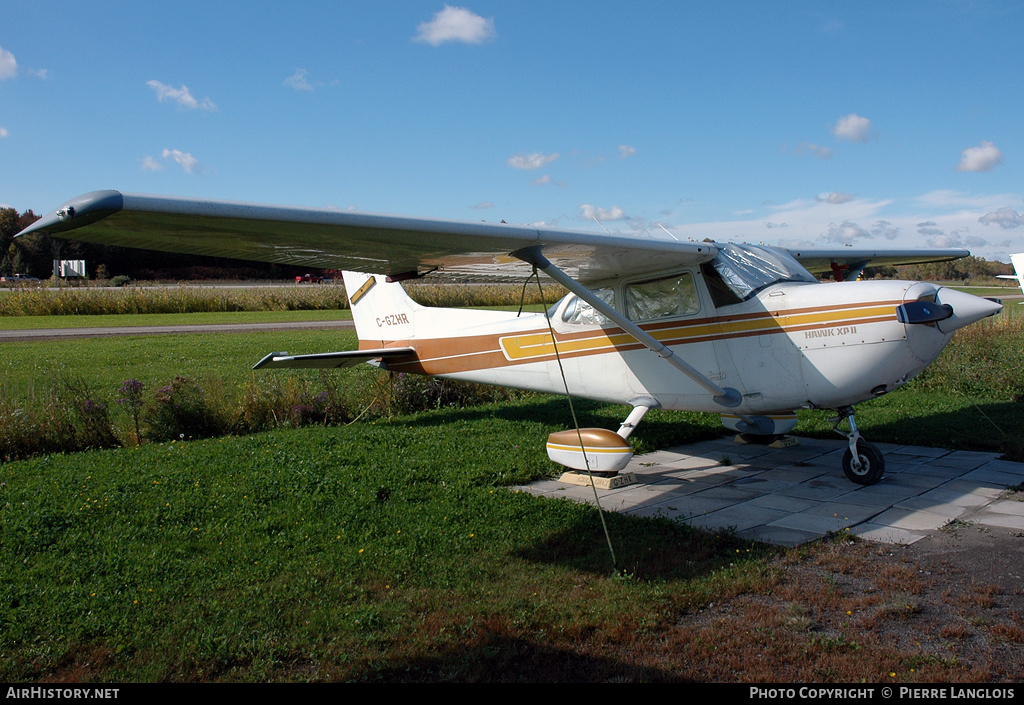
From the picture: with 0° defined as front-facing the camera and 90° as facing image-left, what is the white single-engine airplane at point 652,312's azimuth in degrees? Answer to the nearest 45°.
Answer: approximately 315°
